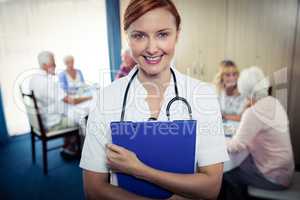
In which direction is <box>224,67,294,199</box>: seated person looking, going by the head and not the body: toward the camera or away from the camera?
away from the camera

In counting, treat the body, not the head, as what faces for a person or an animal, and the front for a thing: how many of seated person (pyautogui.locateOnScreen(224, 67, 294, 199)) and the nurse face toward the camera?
1

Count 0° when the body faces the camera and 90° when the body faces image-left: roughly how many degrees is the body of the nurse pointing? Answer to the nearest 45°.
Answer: approximately 0°

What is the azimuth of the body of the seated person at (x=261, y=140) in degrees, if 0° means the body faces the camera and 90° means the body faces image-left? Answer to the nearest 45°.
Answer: approximately 135°

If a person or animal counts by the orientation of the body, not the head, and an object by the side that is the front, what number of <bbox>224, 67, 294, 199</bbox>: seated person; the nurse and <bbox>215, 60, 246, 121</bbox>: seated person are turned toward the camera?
2
